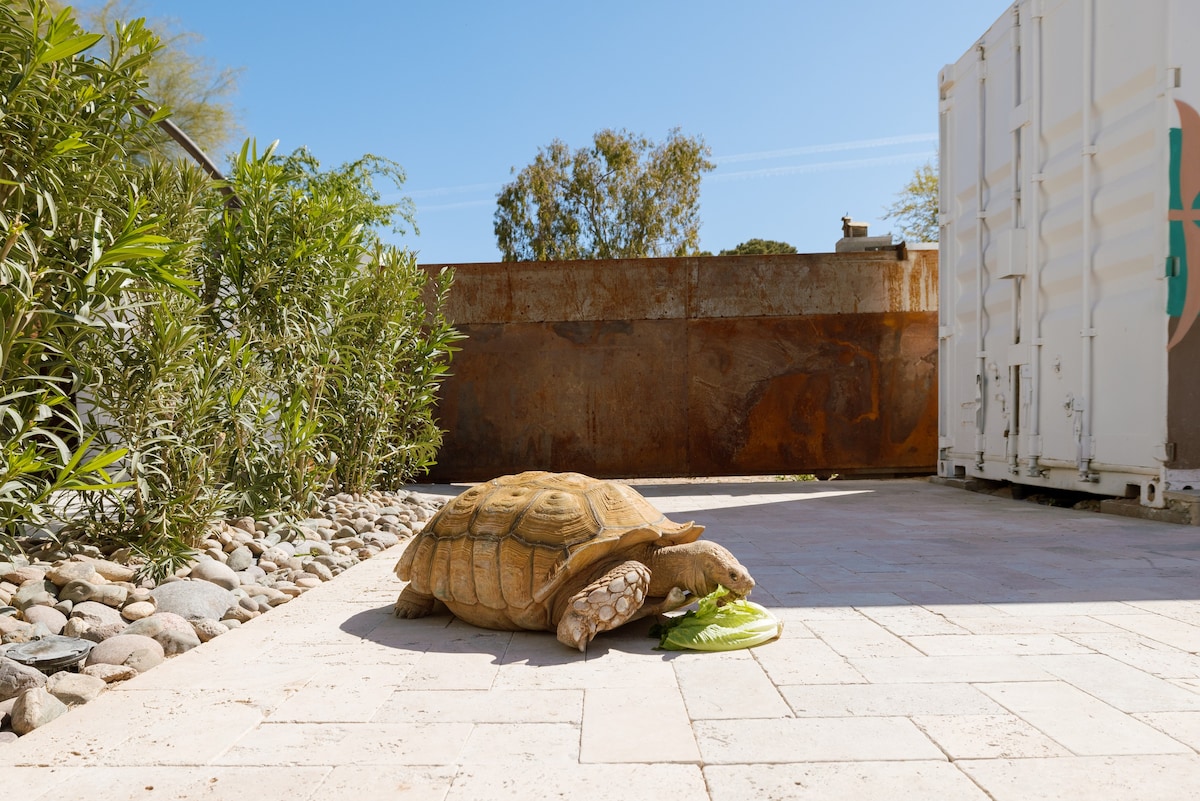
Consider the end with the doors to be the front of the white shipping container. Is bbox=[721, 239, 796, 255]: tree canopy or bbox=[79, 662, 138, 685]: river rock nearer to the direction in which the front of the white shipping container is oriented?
the river rock

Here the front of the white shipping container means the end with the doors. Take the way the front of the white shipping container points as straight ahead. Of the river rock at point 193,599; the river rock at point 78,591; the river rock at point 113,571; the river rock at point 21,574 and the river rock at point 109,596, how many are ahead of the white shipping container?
5

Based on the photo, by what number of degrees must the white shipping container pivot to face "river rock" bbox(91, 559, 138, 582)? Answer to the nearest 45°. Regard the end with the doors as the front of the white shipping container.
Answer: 0° — it already faces it

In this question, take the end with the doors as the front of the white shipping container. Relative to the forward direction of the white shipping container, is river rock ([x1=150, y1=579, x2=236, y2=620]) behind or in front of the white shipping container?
in front

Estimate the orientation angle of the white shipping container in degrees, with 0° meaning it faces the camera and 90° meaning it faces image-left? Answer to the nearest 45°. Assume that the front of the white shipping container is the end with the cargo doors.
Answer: approximately 45°

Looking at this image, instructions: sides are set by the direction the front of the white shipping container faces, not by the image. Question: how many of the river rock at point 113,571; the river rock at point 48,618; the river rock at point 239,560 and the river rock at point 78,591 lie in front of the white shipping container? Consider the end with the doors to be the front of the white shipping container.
4

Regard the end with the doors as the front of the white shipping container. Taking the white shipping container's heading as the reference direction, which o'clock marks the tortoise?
The tortoise is roughly at 11 o'clock from the white shipping container.

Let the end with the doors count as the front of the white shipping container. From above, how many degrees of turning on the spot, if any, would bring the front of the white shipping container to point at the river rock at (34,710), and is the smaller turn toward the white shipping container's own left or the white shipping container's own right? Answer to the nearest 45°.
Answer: approximately 45° to the white shipping container's own left

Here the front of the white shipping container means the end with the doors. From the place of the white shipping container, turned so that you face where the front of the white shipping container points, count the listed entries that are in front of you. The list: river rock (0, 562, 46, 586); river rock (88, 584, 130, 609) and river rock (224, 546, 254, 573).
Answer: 3

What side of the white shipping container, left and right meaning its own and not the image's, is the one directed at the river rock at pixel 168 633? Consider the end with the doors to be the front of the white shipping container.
front

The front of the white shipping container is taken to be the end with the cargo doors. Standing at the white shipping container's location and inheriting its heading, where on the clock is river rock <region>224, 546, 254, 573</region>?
The river rock is roughly at 12 o'clock from the white shipping container.

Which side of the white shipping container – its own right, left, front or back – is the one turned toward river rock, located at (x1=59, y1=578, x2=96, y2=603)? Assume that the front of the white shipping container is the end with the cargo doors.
front

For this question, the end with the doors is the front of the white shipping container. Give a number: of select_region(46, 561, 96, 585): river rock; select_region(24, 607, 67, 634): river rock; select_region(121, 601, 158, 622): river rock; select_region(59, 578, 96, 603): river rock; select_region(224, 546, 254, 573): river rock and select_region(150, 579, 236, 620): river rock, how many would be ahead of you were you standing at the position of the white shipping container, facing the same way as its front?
6

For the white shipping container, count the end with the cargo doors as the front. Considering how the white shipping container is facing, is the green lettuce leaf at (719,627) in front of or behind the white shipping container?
in front

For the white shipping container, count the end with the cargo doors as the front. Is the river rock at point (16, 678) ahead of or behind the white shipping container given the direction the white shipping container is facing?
ahead
